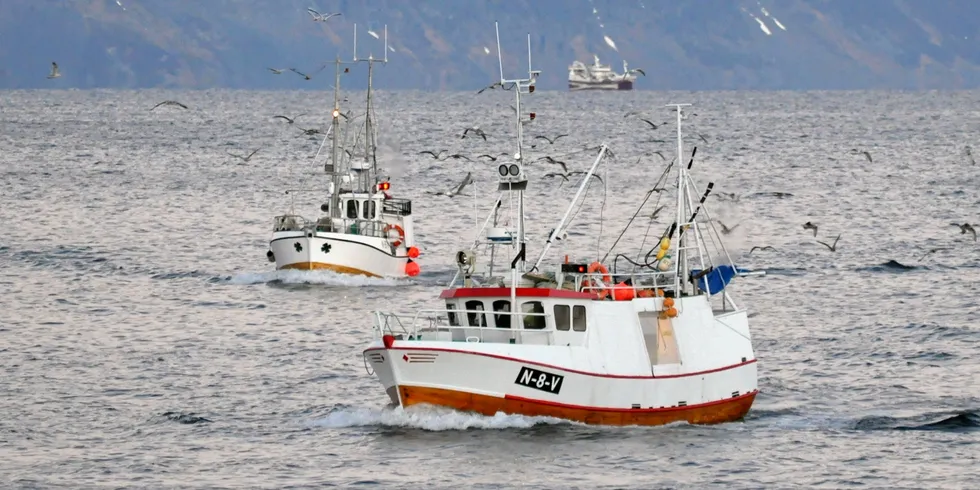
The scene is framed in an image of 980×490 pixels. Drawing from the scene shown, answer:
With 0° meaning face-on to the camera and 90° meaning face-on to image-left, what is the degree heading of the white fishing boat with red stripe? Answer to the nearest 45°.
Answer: approximately 45°
